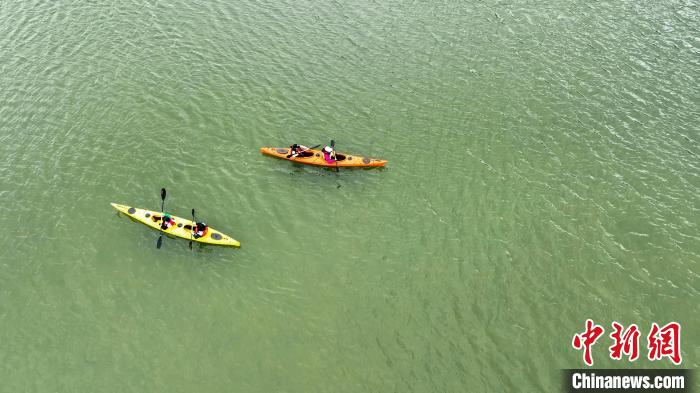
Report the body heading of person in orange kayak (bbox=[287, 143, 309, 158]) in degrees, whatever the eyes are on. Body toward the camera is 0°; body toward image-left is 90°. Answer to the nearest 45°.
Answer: approximately 270°

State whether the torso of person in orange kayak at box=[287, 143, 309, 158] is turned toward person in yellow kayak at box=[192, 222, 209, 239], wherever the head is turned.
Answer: no

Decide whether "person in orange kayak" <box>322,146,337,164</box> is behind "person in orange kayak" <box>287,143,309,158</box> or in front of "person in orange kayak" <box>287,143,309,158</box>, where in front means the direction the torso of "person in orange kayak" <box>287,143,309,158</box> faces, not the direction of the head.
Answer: in front

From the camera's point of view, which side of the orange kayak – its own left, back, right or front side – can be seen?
right

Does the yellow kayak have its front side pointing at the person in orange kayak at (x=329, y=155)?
no
